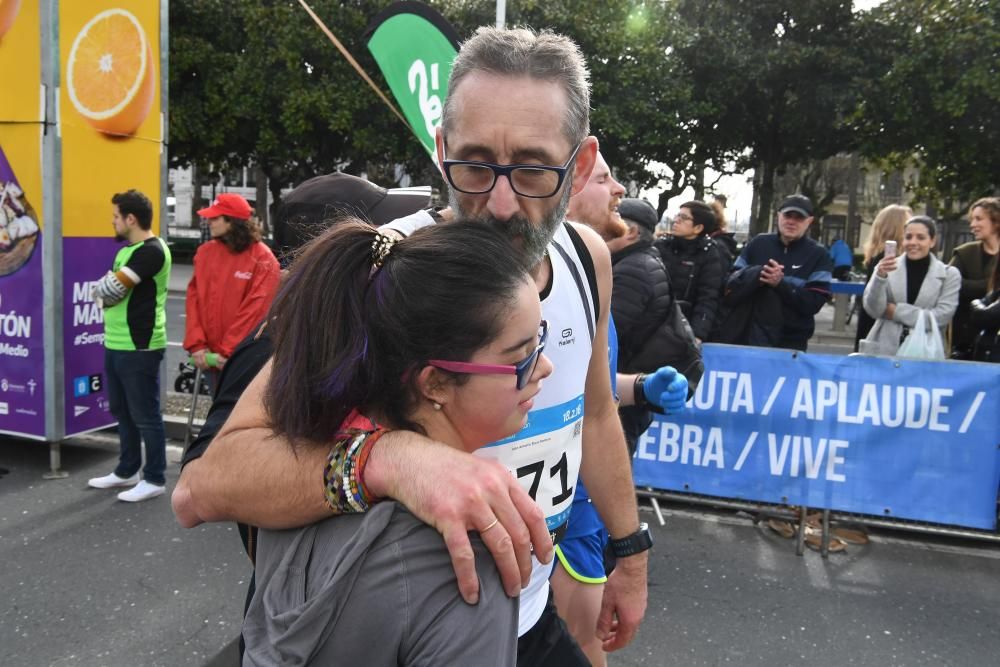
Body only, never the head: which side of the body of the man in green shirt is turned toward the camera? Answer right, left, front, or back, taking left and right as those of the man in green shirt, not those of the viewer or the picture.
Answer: left

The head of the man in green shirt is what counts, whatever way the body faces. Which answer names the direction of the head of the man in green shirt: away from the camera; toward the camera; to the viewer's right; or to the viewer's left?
to the viewer's left

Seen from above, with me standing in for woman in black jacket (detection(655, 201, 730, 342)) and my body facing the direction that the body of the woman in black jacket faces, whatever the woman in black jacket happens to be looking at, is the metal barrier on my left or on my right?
on my left

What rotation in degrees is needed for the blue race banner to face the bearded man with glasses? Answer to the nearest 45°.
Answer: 0° — it already faces them

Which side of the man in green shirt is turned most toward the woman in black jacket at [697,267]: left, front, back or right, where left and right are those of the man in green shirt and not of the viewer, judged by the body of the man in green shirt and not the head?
back

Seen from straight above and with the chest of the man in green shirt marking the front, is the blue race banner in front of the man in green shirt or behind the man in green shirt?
behind

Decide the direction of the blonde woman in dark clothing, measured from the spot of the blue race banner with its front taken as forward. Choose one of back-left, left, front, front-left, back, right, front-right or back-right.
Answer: back

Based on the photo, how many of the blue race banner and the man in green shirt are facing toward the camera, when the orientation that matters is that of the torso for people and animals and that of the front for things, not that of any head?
1

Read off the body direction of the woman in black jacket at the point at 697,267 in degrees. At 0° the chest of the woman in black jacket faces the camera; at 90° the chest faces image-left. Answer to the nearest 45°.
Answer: approximately 45°
